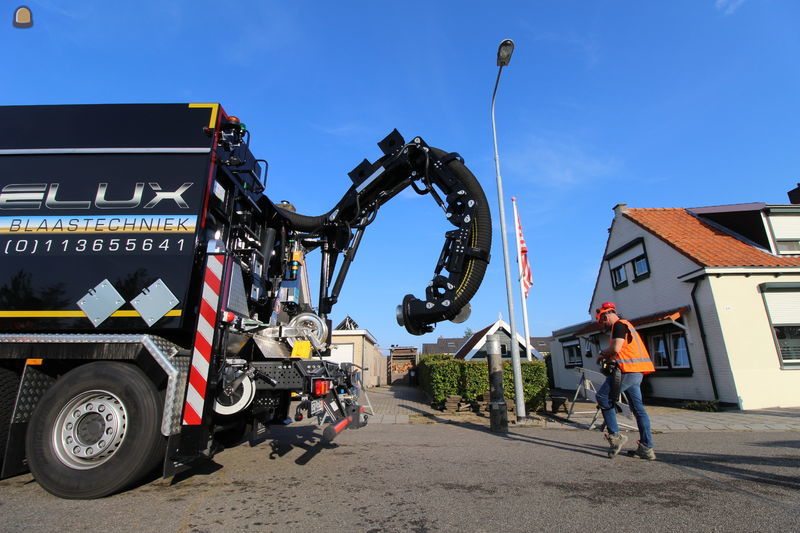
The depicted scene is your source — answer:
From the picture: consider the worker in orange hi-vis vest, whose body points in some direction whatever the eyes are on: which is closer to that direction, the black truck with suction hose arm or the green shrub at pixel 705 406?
the black truck with suction hose arm

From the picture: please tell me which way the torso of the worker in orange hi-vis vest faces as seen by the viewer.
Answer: to the viewer's left

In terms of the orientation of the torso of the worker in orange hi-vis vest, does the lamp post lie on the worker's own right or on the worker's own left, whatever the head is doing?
on the worker's own right

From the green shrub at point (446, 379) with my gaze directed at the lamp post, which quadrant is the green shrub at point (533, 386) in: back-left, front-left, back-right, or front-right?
front-left

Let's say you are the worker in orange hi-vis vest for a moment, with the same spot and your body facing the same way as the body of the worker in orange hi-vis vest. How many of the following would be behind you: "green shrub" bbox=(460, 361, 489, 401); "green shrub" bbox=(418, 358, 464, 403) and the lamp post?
0

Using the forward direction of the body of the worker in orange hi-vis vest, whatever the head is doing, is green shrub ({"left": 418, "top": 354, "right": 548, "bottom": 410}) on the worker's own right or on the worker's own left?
on the worker's own right

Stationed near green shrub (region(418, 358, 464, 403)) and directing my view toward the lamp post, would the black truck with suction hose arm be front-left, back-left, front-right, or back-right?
front-right

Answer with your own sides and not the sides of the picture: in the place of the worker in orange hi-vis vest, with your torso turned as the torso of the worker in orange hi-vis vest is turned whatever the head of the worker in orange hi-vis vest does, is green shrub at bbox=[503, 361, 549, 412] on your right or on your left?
on your right

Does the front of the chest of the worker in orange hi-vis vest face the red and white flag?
no

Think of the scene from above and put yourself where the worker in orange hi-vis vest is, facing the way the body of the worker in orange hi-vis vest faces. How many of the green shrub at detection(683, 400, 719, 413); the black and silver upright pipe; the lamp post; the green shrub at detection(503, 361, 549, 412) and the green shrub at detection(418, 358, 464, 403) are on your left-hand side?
0

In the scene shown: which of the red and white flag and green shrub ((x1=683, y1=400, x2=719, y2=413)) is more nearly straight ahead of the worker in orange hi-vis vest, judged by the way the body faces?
the red and white flag

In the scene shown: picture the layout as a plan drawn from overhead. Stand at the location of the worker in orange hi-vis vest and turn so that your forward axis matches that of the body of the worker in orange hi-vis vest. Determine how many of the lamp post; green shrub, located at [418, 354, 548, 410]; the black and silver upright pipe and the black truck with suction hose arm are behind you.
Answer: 0
